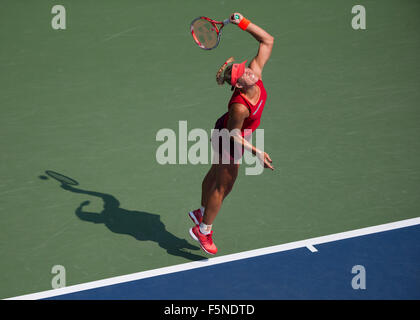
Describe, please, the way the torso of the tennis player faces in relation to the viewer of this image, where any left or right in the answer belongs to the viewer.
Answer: facing the viewer and to the right of the viewer
